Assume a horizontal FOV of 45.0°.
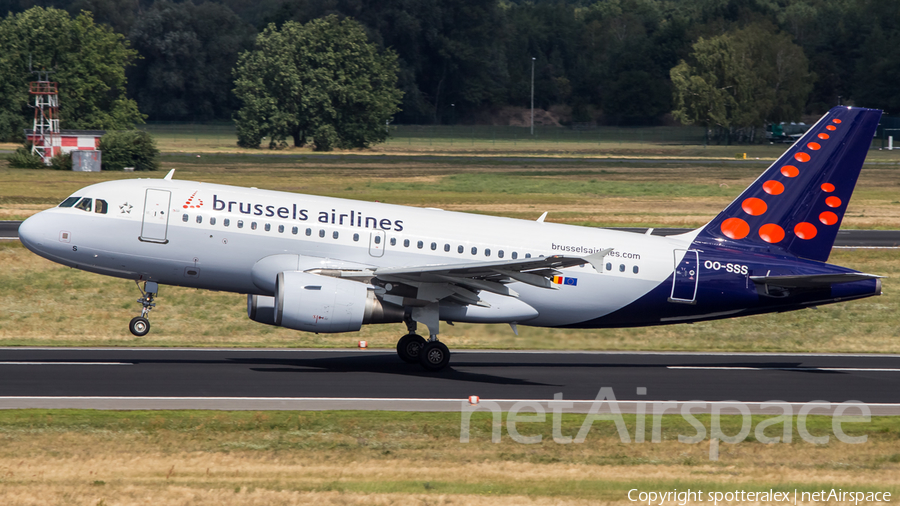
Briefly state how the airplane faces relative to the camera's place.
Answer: facing to the left of the viewer
